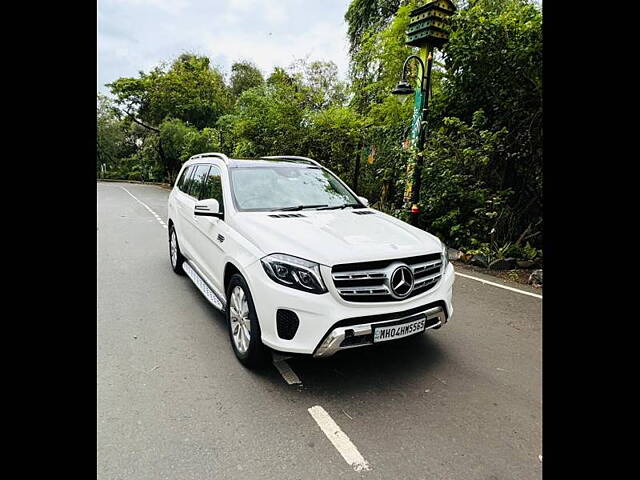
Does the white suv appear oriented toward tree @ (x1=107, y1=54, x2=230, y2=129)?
no

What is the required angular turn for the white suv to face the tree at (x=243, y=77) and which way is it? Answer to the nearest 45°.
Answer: approximately 135° to its left

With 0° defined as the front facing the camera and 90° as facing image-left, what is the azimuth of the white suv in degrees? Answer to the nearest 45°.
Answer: approximately 315°

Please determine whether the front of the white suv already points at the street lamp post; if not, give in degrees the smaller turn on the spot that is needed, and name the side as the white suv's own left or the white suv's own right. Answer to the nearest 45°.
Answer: approximately 135° to the white suv's own left

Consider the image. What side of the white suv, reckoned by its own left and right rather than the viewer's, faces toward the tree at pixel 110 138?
back

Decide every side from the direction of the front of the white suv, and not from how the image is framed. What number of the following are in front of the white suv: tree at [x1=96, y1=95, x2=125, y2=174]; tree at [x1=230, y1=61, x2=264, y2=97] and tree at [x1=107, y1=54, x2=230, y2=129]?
0
